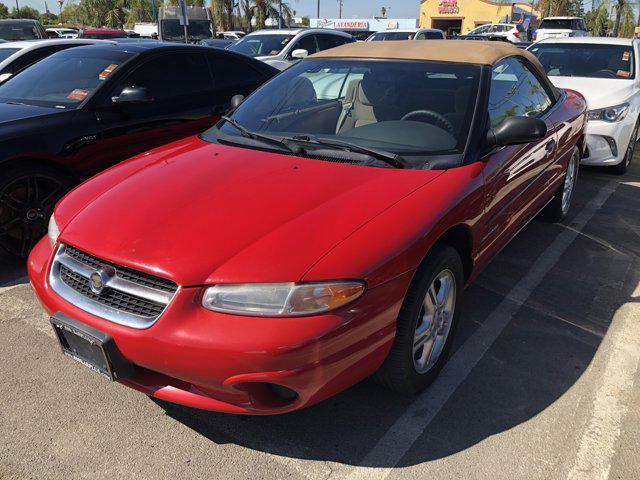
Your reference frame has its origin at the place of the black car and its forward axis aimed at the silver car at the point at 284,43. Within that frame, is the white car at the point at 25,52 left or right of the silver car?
left

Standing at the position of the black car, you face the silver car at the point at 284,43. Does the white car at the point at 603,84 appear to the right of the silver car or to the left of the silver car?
right

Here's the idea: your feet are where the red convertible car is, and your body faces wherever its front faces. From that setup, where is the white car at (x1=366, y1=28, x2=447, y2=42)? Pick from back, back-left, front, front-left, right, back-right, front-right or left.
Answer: back-right
